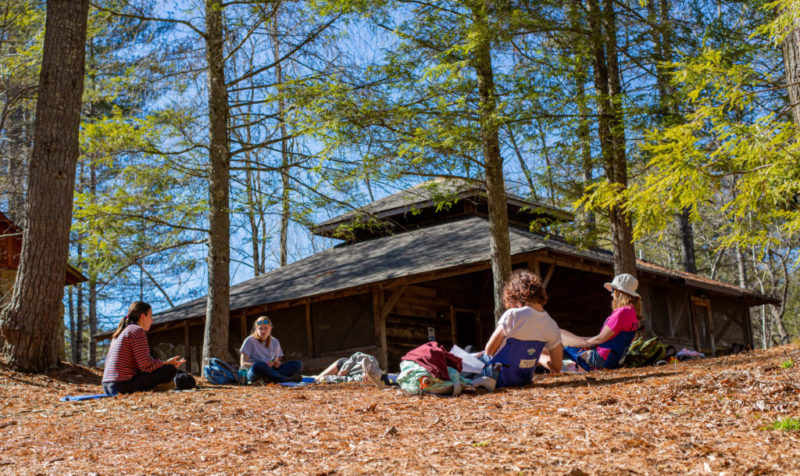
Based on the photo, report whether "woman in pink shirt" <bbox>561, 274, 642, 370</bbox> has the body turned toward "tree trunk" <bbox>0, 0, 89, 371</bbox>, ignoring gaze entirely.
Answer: yes

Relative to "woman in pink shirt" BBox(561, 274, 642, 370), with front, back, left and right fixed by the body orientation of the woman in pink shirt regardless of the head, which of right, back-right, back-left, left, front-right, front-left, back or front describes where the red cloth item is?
front-left

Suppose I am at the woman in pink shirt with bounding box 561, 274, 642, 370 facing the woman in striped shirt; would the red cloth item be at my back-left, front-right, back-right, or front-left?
front-left

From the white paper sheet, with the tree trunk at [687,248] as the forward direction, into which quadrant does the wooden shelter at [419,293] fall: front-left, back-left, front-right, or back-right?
front-left

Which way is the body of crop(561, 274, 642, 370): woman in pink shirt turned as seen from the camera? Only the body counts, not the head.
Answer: to the viewer's left

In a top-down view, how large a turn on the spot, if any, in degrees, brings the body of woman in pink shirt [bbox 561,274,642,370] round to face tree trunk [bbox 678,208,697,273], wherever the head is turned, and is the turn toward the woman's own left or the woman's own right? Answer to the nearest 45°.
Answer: approximately 90° to the woman's own right

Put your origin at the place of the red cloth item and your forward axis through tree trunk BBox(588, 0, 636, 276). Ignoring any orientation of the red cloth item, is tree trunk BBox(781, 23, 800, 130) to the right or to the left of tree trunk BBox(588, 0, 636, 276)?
right

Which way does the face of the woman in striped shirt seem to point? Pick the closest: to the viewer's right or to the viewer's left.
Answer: to the viewer's right

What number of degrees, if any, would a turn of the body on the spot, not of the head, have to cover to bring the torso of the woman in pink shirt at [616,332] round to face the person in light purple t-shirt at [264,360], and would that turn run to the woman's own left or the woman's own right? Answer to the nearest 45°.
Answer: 0° — they already face them

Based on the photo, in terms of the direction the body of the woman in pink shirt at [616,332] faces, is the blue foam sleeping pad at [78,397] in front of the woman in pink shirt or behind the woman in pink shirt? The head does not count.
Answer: in front

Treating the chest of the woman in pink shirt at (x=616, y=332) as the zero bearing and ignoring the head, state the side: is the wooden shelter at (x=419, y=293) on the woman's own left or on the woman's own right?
on the woman's own right

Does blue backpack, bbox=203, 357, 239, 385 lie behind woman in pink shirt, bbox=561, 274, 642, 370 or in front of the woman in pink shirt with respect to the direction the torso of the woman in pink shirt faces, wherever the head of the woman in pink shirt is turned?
in front

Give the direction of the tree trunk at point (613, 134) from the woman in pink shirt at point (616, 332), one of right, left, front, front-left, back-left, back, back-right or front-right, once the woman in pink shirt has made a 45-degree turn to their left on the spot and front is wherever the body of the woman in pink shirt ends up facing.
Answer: back-right

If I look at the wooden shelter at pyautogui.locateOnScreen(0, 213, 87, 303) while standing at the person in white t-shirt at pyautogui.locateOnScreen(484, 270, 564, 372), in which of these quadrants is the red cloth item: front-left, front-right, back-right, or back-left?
front-left
